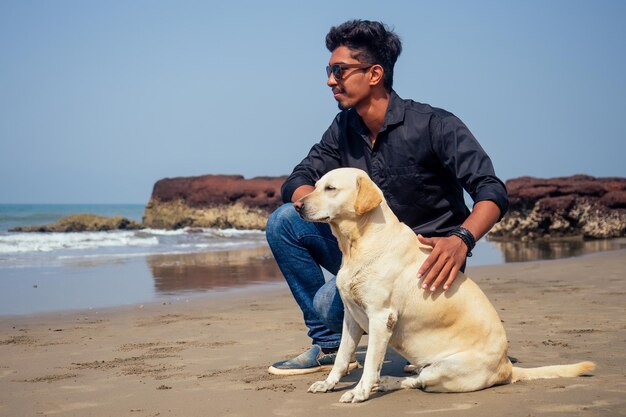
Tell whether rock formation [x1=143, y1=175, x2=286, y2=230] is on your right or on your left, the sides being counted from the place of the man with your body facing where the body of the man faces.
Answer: on your right

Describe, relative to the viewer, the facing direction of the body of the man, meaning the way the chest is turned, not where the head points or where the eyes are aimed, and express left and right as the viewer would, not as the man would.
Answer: facing the viewer and to the left of the viewer

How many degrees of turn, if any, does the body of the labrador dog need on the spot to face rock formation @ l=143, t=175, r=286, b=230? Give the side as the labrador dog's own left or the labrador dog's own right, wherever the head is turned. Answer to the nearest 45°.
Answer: approximately 90° to the labrador dog's own right

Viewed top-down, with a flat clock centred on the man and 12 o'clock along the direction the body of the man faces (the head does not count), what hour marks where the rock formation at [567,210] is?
The rock formation is roughly at 5 o'clock from the man.

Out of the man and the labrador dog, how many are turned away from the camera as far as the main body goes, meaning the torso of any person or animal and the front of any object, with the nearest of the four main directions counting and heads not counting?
0

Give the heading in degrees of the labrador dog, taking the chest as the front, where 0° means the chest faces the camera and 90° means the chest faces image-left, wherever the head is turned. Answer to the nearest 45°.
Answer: approximately 90°

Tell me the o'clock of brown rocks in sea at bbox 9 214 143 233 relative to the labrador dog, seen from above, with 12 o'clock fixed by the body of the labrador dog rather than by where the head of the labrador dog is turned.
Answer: The brown rocks in sea is roughly at 2 o'clock from the labrador dog.

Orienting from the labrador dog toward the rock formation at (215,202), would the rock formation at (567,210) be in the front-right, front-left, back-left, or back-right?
front-right

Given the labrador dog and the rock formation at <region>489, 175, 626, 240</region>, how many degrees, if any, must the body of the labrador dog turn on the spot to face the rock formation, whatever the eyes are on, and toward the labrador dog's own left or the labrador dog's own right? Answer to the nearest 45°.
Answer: approximately 90° to the labrador dog's own right

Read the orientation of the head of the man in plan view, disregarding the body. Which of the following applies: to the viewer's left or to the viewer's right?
to the viewer's left
